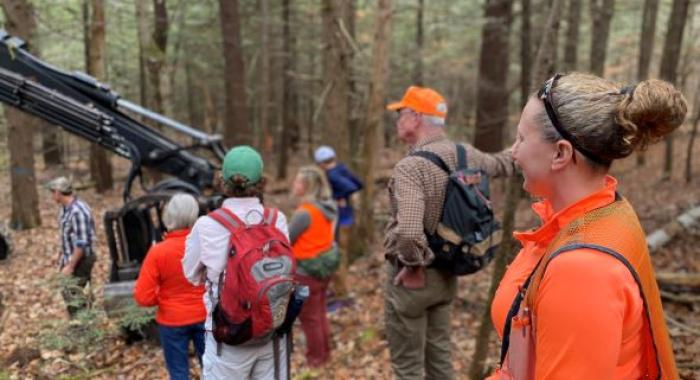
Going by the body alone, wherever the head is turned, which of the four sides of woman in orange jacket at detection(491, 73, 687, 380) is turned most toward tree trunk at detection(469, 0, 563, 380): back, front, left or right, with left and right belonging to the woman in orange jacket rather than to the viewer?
right

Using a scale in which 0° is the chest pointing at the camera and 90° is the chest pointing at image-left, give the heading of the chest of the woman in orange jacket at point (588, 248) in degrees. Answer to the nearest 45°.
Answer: approximately 90°

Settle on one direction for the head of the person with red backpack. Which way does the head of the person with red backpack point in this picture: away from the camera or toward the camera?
away from the camera

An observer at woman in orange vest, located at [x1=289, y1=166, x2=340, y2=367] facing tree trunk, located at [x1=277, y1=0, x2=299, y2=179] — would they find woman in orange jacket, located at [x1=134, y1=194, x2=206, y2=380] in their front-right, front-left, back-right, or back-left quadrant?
back-left

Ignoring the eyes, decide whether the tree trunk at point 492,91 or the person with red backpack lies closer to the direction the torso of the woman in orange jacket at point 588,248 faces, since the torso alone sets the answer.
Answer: the person with red backpack
